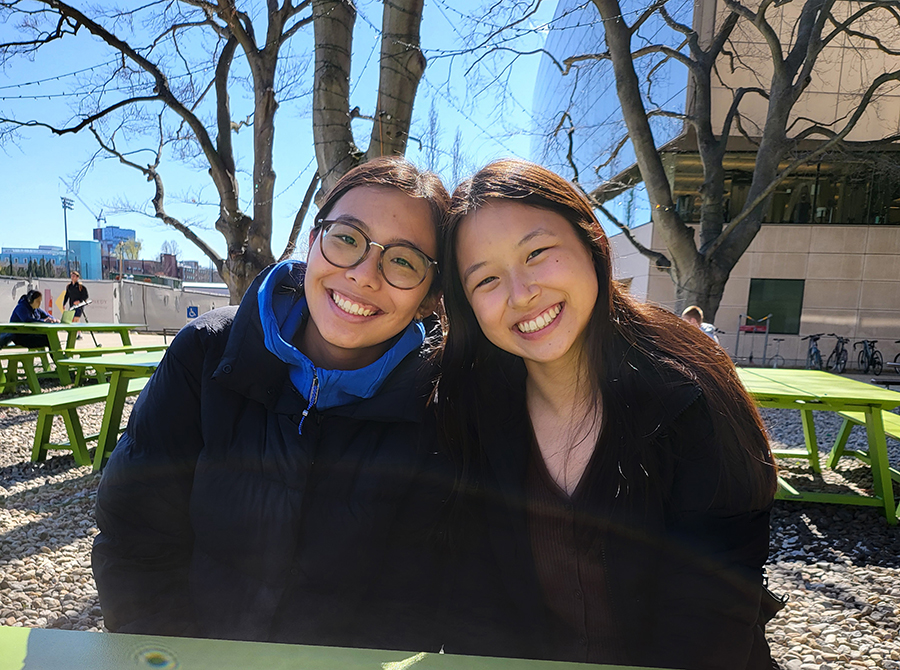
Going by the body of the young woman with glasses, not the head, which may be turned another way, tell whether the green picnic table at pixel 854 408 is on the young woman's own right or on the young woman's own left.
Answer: on the young woman's own left

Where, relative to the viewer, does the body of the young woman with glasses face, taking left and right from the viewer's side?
facing the viewer

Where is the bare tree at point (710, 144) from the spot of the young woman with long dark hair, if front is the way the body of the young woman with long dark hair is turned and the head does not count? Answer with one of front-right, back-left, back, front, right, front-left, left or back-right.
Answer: back

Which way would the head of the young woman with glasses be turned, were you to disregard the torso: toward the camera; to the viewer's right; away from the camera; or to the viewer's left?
toward the camera

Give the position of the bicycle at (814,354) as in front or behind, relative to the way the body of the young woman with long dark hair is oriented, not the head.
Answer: behind

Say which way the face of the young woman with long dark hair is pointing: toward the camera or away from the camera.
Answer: toward the camera

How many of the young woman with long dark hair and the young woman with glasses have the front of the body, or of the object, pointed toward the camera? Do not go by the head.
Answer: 2

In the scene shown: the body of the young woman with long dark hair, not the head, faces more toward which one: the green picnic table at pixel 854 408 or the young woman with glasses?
the young woman with glasses

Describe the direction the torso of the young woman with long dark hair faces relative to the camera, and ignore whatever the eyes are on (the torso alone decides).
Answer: toward the camera

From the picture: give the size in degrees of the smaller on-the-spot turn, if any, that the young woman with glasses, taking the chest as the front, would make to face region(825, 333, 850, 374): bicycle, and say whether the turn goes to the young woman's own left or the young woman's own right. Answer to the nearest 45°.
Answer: approximately 135° to the young woman's own left

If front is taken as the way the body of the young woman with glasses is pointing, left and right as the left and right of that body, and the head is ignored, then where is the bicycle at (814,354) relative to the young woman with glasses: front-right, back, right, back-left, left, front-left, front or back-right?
back-left

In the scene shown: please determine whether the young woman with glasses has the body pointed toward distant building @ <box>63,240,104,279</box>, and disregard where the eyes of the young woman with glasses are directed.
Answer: no

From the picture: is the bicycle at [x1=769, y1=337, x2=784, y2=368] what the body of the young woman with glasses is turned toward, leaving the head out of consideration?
no

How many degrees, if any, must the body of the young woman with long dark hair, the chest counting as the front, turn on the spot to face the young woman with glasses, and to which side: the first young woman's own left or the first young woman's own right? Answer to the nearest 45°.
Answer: approximately 90° to the first young woman's own right
